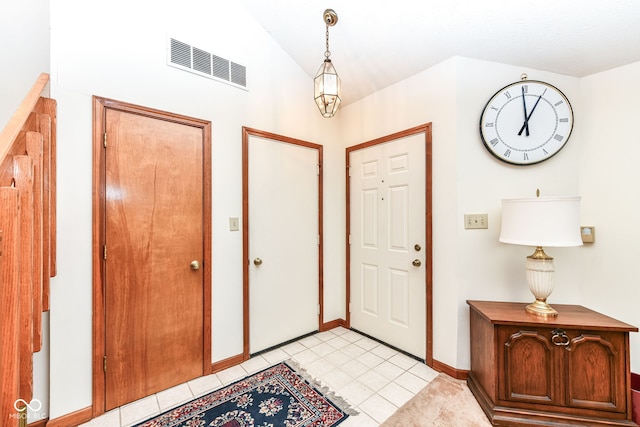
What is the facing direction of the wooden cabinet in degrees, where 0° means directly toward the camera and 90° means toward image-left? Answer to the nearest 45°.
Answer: approximately 0°

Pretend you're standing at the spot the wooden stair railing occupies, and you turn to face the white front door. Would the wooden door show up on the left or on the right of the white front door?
left

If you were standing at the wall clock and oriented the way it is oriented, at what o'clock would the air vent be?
The air vent is roughly at 2 o'clock from the wall clock.
